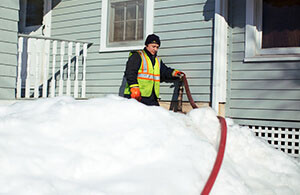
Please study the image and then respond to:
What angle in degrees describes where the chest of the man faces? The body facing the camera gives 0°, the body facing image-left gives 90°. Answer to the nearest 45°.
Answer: approximately 315°
